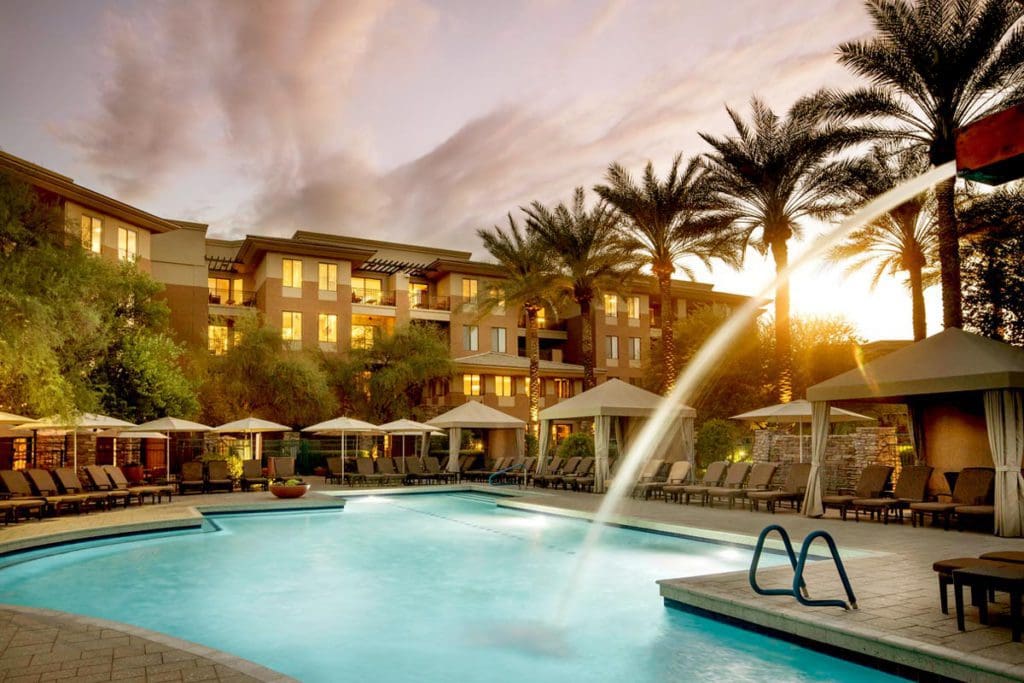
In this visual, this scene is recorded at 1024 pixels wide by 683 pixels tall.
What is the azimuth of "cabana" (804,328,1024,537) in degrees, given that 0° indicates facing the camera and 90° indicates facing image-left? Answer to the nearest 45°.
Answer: approximately 45°

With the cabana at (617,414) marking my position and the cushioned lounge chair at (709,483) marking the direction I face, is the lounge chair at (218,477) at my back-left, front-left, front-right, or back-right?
back-right

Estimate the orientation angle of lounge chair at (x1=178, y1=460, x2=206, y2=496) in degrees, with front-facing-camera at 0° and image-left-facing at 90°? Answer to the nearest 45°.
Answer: approximately 0°

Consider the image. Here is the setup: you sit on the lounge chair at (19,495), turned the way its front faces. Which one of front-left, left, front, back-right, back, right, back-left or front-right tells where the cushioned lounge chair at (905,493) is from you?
front

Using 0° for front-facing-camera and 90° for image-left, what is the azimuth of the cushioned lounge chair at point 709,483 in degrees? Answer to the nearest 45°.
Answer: approximately 45°

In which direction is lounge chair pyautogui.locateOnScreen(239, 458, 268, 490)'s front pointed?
toward the camera

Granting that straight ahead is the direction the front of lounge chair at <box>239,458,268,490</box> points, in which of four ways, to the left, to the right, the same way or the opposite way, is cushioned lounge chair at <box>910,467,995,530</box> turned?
to the right

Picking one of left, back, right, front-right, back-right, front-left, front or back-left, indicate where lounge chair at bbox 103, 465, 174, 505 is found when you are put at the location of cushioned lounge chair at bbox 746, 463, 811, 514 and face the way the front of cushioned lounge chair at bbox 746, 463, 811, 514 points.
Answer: front-right

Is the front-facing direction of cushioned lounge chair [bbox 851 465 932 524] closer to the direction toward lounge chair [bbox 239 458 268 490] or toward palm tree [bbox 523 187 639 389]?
the lounge chair

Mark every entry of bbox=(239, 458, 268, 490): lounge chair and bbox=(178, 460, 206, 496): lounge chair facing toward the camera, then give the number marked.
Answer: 2

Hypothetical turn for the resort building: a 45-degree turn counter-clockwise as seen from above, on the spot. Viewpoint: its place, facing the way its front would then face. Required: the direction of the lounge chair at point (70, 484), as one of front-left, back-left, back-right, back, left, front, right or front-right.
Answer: right

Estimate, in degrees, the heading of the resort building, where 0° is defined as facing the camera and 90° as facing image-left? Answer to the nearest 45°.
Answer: approximately 315°

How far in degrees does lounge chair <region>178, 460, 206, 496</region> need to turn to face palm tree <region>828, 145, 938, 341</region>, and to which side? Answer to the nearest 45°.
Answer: approximately 90° to its left

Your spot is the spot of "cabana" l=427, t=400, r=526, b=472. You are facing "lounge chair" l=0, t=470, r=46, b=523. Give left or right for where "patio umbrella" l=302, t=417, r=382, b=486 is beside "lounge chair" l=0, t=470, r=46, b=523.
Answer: right
